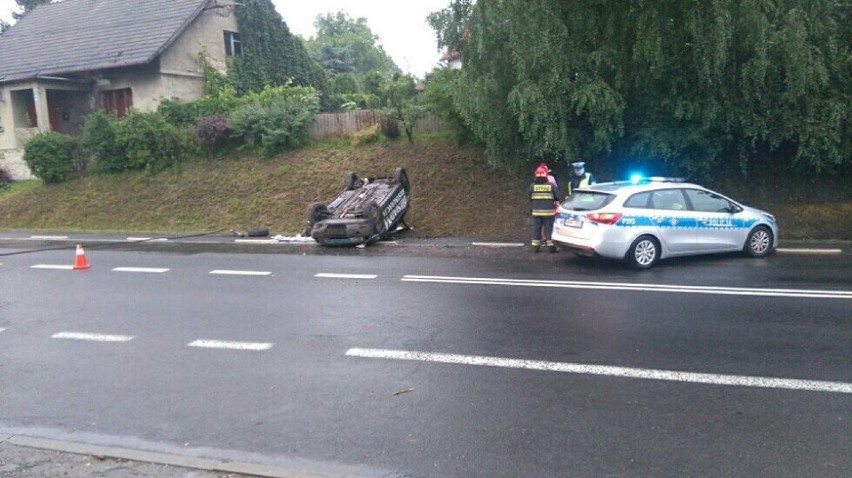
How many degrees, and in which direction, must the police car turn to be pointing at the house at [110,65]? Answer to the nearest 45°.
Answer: approximately 90° to its left

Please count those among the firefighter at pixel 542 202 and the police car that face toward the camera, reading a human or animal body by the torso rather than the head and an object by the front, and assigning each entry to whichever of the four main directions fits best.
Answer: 0

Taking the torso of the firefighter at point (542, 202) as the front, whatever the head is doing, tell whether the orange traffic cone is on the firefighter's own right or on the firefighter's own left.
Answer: on the firefighter's own left

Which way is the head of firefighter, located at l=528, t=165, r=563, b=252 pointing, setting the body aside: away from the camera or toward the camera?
away from the camera

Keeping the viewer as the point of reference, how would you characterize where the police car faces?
facing away from the viewer and to the right of the viewer

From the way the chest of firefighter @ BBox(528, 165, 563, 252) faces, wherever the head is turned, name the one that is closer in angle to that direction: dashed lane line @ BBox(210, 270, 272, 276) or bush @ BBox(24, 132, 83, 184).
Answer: the bush

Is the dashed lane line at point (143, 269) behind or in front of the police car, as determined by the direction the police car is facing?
behind

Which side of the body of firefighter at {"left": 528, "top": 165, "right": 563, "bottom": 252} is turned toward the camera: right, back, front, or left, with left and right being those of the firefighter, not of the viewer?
back

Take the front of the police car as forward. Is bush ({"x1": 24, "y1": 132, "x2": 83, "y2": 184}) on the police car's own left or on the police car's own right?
on the police car's own left

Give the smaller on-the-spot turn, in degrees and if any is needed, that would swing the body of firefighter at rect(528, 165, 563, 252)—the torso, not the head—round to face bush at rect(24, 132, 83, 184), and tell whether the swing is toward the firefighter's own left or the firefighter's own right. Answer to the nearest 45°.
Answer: approximately 45° to the firefighter's own left

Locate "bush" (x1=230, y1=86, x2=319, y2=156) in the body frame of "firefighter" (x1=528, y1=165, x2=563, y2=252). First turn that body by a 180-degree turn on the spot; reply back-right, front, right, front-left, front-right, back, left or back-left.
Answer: back-right

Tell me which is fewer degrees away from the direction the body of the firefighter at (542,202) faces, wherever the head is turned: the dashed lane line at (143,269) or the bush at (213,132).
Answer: the bush

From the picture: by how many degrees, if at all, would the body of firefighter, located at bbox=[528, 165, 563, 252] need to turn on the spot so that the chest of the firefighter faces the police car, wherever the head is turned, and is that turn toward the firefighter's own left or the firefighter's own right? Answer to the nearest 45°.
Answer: approximately 135° to the firefighter's own right

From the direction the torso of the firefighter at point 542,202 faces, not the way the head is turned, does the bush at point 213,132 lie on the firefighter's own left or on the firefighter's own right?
on the firefighter's own left

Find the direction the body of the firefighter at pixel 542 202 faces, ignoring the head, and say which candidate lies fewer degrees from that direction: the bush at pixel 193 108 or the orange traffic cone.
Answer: the bush
